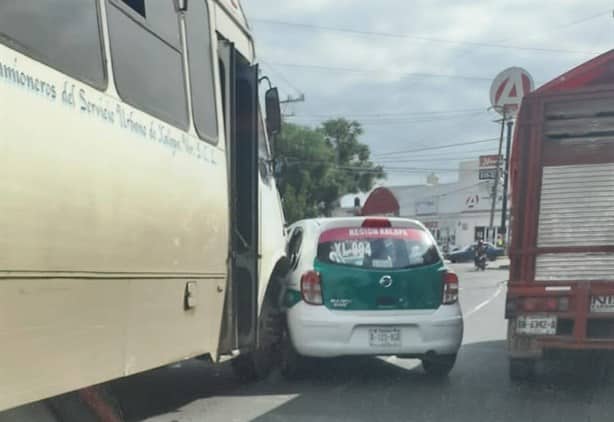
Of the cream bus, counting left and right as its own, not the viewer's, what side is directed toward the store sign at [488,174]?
front

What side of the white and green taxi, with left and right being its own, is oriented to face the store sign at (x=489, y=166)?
front

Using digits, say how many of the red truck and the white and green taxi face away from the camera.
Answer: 2

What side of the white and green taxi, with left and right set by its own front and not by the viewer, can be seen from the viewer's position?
back

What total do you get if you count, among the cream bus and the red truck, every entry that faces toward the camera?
0

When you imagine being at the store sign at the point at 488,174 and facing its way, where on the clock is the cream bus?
The cream bus is roughly at 12 o'clock from the store sign.

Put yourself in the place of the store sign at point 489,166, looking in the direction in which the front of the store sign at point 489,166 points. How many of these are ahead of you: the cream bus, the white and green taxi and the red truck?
3

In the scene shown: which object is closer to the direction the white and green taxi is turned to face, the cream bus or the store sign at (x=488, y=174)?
the store sign

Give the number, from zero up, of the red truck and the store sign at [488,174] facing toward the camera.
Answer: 1

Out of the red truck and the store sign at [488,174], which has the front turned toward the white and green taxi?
the store sign

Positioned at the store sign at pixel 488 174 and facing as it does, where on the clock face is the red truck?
The red truck is roughly at 12 o'clock from the store sign.

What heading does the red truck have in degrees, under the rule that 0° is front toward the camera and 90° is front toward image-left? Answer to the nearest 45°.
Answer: approximately 180°

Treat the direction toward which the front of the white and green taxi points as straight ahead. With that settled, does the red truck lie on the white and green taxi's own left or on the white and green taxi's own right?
on the white and green taxi's own right

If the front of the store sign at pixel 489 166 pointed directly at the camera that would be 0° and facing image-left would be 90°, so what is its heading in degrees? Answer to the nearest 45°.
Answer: approximately 0°

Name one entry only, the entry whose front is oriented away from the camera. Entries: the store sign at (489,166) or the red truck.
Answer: the red truck

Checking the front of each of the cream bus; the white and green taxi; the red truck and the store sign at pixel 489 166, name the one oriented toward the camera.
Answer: the store sign
